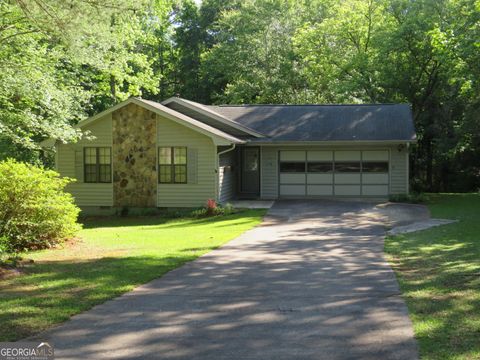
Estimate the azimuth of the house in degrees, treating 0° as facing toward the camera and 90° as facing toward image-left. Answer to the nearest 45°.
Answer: approximately 0°

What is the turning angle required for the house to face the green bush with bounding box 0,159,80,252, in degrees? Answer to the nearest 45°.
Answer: approximately 45° to its right
